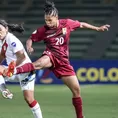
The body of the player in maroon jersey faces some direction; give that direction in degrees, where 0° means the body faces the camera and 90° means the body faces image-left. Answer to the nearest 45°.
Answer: approximately 45°

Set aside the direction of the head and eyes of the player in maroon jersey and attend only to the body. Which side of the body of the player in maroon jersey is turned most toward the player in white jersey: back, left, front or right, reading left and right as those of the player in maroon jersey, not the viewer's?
right
